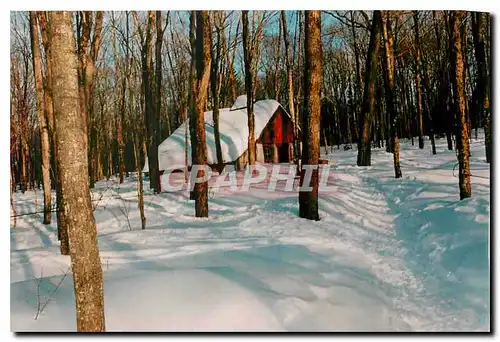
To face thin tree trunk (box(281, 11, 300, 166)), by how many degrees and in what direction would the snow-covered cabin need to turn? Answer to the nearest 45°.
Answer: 0° — it already faces it

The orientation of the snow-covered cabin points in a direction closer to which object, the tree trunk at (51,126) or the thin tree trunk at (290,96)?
the thin tree trunk

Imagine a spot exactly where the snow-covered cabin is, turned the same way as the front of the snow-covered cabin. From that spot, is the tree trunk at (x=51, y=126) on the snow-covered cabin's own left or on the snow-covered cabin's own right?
on the snow-covered cabin's own right

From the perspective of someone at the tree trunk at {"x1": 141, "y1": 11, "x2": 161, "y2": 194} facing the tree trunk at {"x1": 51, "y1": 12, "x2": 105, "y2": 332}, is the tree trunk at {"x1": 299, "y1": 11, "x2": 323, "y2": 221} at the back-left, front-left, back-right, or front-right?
front-left

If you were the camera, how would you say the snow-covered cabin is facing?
facing the viewer and to the right of the viewer

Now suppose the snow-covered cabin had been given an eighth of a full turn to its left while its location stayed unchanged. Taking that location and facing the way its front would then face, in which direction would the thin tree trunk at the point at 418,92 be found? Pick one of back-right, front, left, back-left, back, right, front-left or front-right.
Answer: front-left

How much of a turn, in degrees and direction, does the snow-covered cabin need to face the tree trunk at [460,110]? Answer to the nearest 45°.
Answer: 0° — it already faces it

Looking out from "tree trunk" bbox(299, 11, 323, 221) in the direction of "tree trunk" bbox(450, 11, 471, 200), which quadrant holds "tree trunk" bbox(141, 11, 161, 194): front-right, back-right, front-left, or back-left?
back-left

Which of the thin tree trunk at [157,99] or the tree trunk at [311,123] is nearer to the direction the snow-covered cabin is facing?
the tree trunk
